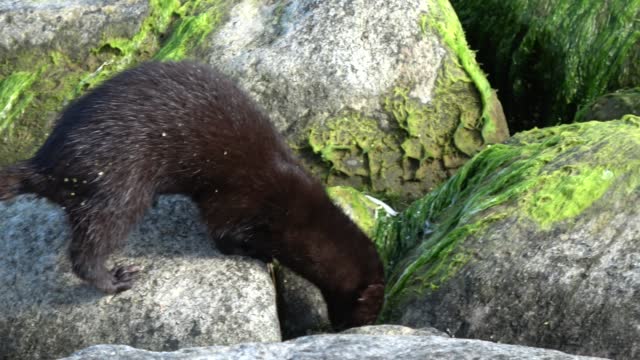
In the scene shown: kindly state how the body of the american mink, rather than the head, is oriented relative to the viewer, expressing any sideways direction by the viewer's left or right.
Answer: facing to the right of the viewer

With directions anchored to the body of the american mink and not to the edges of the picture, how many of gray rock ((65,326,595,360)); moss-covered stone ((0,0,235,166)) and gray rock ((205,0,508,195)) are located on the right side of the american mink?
1

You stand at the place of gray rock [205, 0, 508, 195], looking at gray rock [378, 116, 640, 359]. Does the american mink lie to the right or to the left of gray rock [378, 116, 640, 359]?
right

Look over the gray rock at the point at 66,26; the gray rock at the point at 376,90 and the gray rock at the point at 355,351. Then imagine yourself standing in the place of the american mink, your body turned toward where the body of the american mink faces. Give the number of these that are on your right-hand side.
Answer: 1

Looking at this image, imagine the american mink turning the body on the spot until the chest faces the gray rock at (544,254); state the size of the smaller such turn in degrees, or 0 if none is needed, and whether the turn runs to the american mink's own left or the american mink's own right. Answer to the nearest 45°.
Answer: approximately 45° to the american mink's own right

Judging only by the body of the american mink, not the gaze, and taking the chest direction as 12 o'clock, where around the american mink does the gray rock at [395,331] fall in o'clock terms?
The gray rock is roughly at 2 o'clock from the american mink.

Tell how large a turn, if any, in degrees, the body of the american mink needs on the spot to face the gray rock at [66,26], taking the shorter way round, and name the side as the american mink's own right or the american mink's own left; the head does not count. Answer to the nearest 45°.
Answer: approximately 90° to the american mink's own left

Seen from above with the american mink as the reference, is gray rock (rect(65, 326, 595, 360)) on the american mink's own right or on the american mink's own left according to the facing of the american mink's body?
on the american mink's own right

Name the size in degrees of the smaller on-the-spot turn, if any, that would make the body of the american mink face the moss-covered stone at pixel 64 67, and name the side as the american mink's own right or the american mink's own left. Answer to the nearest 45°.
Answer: approximately 90° to the american mink's own left
